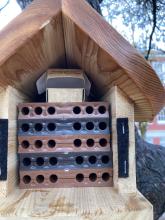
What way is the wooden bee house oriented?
toward the camera
